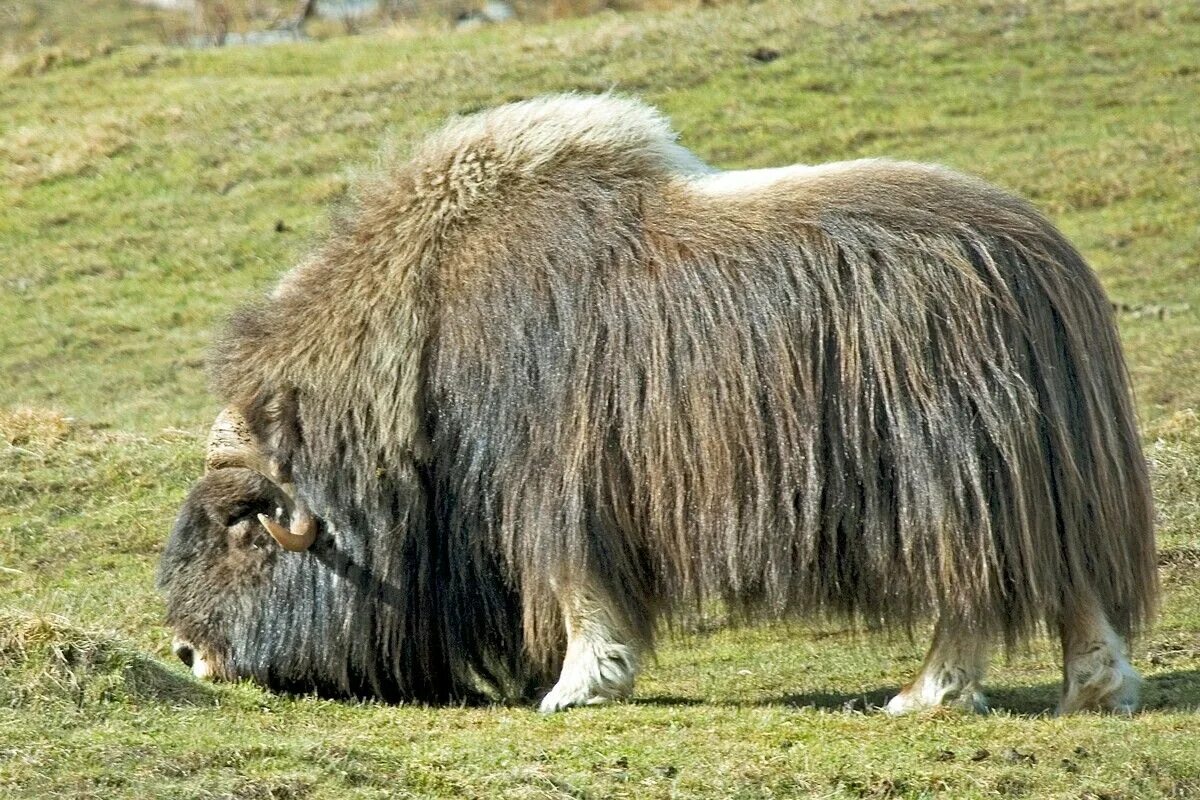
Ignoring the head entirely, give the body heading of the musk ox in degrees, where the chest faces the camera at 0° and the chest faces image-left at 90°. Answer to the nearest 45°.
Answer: approximately 90°
